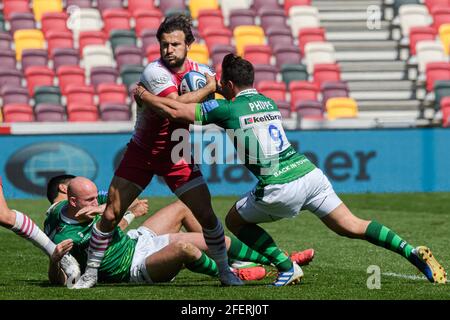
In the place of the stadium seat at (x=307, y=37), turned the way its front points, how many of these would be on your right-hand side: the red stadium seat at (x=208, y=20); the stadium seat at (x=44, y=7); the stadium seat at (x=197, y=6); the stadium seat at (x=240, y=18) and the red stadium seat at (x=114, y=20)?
5

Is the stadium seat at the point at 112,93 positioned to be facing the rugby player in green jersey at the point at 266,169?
yes

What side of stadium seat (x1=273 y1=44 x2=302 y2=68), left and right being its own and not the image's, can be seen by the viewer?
front

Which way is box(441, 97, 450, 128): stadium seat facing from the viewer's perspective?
toward the camera

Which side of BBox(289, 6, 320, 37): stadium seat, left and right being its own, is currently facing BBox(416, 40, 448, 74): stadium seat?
left

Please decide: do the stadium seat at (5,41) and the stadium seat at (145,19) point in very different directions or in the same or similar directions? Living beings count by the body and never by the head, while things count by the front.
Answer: same or similar directions

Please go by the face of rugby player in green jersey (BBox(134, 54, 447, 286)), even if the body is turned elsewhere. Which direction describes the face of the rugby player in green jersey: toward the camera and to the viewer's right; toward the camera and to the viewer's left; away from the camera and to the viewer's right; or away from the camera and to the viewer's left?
away from the camera and to the viewer's left

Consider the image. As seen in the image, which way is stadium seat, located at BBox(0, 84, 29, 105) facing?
toward the camera

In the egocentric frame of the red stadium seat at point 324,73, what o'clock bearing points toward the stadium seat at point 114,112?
The stadium seat is roughly at 2 o'clock from the red stadium seat.

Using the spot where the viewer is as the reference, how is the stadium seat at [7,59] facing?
facing the viewer

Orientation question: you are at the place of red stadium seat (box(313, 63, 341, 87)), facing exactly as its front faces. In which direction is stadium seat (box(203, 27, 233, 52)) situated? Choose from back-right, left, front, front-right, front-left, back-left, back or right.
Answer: right

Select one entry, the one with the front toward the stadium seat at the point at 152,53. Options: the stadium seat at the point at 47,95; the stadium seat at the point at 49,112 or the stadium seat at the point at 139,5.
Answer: the stadium seat at the point at 139,5
